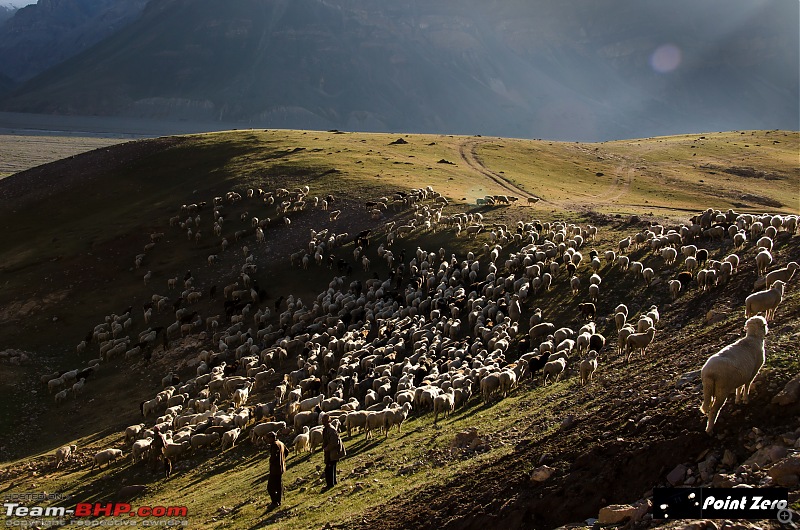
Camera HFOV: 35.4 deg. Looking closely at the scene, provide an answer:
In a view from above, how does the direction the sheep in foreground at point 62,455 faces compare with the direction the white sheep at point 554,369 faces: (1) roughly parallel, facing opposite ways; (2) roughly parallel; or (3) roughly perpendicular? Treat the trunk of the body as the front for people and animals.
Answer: roughly parallel
